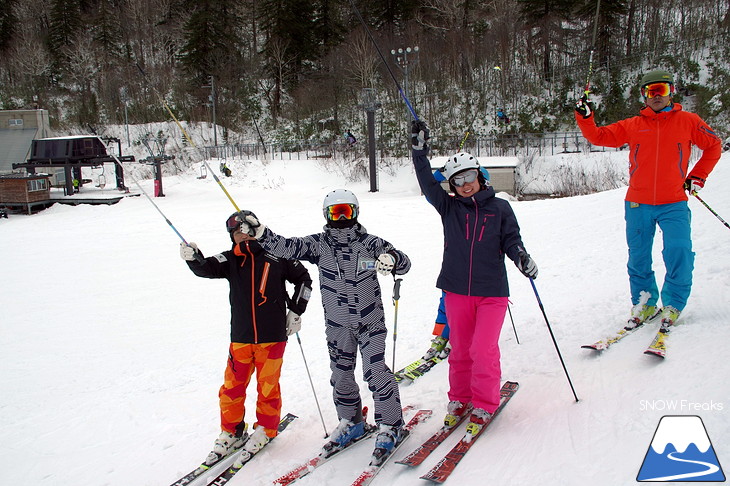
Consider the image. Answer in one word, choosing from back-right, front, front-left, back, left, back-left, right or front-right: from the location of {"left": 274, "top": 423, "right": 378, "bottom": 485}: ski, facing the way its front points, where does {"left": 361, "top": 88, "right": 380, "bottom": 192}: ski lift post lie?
back-right

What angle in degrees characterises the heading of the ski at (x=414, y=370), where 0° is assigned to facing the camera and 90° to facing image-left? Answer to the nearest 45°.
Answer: approximately 45°

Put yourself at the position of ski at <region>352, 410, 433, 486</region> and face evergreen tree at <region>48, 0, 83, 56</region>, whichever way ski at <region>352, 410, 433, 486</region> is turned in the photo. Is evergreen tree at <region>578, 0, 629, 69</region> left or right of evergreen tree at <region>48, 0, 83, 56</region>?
right

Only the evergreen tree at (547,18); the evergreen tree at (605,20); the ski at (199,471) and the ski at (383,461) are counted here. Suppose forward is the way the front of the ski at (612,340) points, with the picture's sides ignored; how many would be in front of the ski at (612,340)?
2

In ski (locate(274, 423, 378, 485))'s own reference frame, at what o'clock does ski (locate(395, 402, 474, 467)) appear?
ski (locate(395, 402, 474, 467)) is roughly at 8 o'clock from ski (locate(274, 423, 378, 485)).

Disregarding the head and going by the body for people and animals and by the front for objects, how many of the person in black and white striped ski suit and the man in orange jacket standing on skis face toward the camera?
2

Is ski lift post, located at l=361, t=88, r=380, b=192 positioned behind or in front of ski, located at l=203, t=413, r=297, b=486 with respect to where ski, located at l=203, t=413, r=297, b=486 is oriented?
behind

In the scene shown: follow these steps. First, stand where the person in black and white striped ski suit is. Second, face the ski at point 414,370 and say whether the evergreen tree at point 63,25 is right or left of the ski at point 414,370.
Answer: left

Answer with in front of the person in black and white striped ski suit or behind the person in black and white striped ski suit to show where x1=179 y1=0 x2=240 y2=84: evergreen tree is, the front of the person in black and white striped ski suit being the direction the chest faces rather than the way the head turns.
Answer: behind
